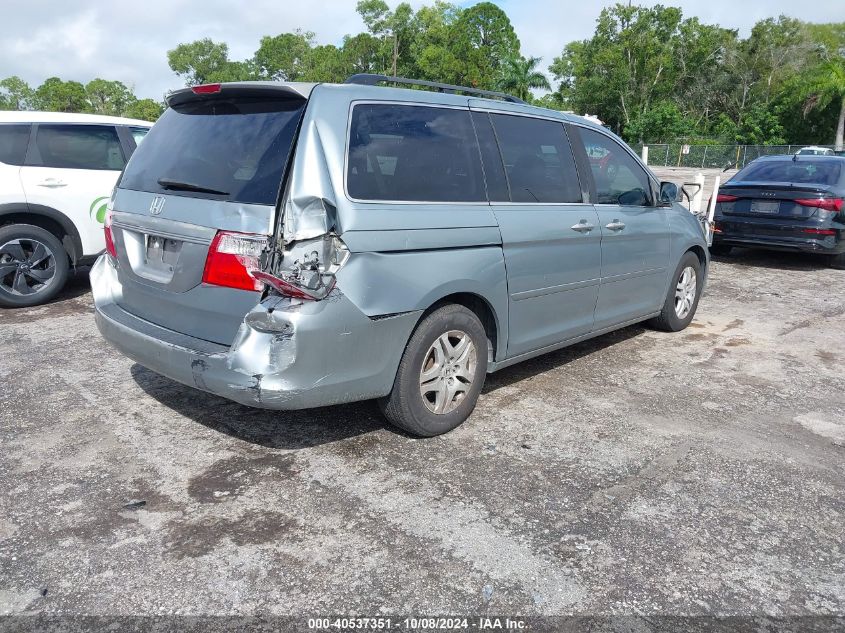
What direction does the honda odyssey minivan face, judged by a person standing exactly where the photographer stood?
facing away from the viewer and to the right of the viewer

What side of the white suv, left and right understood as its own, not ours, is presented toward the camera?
right

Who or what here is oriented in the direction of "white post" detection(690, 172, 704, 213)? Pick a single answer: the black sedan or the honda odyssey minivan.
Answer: the honda odyssey minivan

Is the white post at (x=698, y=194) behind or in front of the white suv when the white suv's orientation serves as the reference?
in front

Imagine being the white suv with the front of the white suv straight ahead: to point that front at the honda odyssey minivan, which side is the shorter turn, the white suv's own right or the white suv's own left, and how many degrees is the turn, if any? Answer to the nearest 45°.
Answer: approximately 90° to the white suv's own right

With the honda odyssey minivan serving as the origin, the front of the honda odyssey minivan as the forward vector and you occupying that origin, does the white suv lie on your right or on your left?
on your left

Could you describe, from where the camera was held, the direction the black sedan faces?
facing away from the viewer and to the right of the viewer

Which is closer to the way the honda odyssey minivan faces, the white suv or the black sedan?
the black sedan

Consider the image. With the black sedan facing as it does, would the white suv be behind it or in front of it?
behind

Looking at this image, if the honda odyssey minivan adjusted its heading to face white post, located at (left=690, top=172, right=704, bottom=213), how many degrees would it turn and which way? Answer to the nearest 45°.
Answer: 0° — it already faces it
